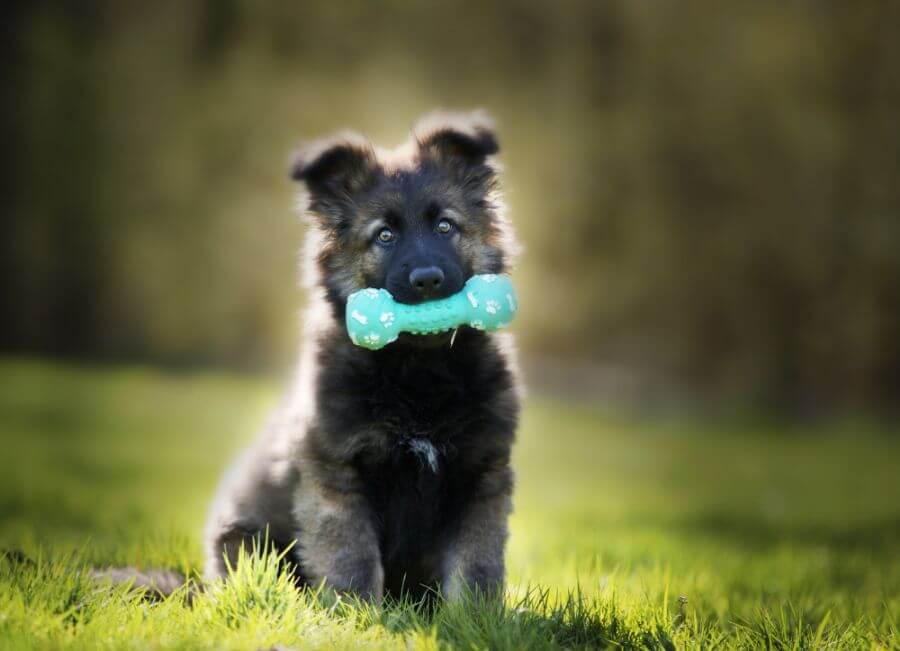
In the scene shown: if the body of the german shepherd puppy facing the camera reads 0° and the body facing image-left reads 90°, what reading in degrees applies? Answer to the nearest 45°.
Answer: approximately 315°
